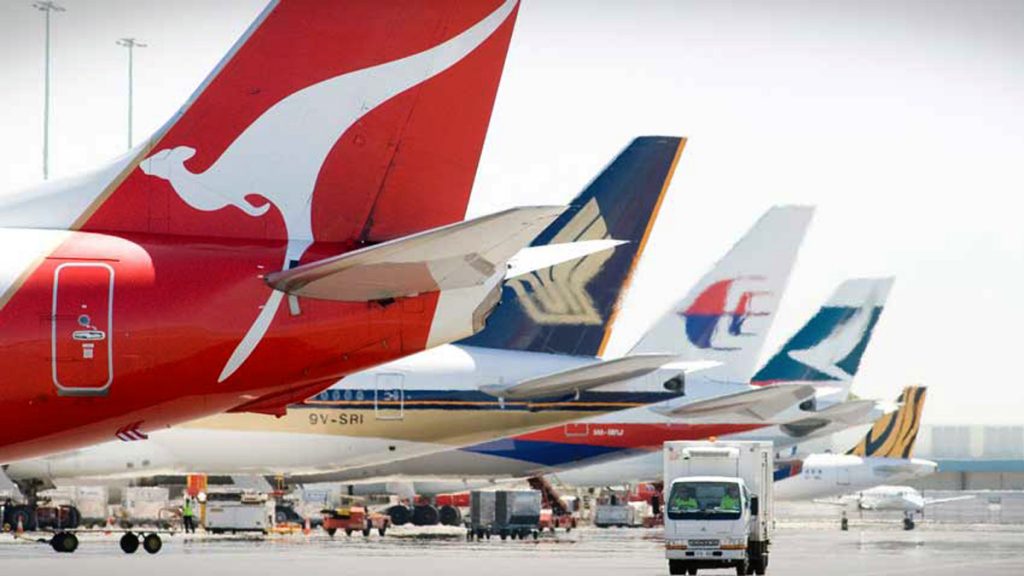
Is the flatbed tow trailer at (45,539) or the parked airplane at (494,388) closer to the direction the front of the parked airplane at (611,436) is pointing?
the flatbed tow trailer

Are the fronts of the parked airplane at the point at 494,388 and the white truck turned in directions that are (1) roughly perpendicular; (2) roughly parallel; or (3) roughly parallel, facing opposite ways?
roughly perpendicular

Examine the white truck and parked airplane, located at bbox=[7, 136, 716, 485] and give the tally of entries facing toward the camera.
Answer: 1

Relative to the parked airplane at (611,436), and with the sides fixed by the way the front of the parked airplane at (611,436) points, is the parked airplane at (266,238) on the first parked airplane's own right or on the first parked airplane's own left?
on the first parked airplane's own left

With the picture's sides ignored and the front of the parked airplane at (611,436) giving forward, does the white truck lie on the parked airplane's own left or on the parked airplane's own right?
on the parked airplane's own left

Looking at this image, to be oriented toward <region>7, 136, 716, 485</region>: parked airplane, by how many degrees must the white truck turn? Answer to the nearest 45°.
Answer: approximately 135° to its right

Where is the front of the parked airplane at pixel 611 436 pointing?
to the viewer's left

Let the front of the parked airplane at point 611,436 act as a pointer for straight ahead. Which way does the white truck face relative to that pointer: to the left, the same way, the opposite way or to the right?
to the left

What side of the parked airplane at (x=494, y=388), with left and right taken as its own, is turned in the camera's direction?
left

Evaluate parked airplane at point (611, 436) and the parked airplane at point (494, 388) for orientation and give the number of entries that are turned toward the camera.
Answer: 0
